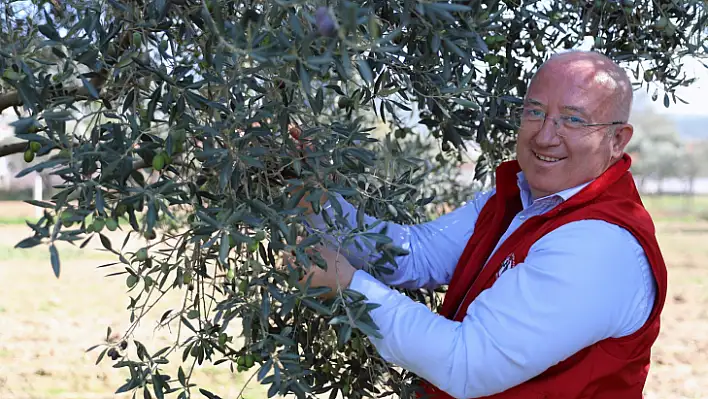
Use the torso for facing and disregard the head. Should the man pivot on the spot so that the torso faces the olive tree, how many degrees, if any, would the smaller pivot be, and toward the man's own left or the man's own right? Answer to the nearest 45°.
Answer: approximately 45° to the man's own right

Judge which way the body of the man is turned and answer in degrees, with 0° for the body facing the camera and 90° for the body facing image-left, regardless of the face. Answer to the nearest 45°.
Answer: approximately 45°

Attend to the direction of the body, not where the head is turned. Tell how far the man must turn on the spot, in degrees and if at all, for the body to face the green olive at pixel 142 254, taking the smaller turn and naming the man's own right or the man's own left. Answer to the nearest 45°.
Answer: approximately 45° to the man's own right
